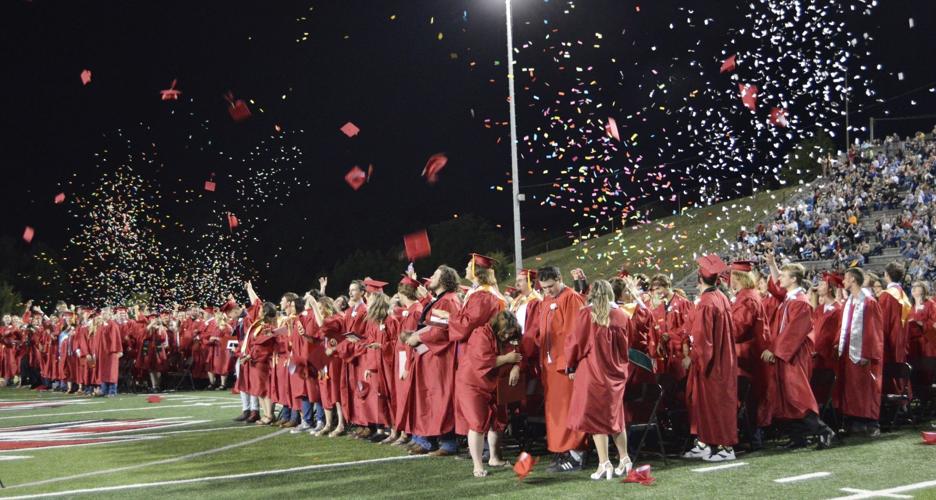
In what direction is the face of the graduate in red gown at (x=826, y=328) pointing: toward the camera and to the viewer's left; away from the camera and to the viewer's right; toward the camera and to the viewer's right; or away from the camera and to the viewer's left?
toward the camera and to the viewer's left

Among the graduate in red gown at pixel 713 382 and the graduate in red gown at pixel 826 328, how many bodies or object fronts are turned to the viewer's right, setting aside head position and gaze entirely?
0

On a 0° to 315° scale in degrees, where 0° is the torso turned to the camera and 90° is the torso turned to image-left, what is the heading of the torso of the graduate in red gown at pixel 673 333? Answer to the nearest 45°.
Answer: approximately 45°

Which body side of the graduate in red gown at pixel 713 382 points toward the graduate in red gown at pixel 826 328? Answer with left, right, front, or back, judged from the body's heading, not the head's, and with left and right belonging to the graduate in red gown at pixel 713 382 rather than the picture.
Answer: right

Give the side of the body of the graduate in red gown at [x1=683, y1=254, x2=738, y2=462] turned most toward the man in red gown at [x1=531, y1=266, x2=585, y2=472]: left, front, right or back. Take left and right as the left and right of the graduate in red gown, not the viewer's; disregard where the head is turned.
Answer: left

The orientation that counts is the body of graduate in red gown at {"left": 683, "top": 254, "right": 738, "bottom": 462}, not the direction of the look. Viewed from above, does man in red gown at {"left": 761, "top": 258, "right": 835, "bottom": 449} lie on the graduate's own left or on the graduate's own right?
on the graduate's own right

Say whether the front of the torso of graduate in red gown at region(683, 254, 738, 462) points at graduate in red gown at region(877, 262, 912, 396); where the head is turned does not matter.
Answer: no

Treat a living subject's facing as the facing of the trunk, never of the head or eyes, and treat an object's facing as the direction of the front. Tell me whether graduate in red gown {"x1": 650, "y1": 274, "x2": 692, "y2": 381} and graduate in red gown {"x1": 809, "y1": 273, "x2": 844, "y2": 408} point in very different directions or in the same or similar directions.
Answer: same or similar directions

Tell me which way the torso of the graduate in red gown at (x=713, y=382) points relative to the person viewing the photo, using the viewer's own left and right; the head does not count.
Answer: facing away from the viewer and to the left of the viewer

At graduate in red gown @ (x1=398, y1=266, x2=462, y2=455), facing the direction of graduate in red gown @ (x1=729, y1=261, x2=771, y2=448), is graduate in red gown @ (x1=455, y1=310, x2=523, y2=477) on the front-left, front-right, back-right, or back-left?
front-right

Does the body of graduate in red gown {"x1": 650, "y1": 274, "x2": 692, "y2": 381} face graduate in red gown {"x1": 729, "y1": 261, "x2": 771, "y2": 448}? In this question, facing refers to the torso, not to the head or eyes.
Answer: no

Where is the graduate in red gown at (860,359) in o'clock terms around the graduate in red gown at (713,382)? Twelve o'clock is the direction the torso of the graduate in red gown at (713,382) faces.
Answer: the graduate in red gown at (860,359) is roughly at 3 o'clock from the graduate in red gown at (713,382).

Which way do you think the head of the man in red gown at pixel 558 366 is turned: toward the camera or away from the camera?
toward the camera
